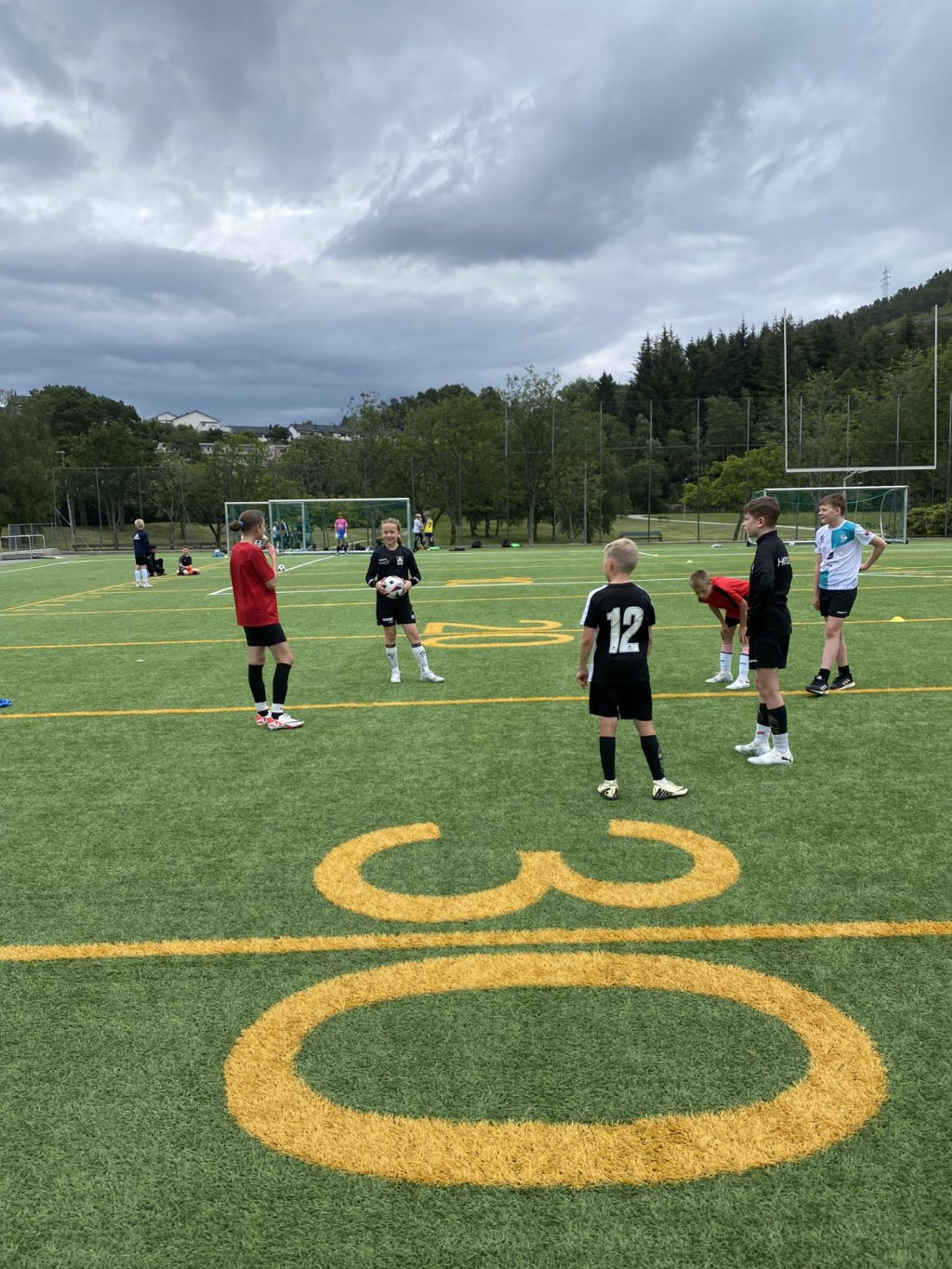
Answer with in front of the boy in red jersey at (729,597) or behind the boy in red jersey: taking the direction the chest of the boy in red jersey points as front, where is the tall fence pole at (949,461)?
behind

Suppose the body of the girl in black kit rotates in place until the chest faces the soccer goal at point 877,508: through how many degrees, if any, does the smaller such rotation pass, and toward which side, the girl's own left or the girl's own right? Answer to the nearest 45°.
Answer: approximately 135° to the girl's own left

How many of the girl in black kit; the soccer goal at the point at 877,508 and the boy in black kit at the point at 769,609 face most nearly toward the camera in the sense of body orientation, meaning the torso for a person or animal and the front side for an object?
2

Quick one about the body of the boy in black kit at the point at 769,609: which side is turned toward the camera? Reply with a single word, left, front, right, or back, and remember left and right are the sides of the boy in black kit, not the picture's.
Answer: left

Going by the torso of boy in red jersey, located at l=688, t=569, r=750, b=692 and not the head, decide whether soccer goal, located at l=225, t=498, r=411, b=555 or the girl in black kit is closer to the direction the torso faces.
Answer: the girl in black kit

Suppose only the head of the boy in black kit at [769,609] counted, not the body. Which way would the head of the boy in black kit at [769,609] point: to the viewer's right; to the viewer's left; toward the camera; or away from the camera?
to the viewer's left

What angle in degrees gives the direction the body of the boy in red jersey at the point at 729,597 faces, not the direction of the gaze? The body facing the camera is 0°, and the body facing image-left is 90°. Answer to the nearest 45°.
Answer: approximately 45°

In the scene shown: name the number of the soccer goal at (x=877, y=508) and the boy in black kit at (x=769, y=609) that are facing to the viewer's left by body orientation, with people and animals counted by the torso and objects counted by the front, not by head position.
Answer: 1

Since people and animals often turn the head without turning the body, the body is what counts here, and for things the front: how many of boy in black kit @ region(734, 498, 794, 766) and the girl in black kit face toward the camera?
1

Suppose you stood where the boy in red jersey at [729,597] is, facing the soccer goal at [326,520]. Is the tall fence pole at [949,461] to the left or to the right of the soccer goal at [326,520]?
right

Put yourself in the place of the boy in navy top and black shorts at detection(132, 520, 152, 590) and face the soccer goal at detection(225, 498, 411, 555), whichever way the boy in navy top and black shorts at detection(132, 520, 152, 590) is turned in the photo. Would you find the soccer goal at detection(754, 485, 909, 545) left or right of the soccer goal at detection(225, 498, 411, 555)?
right
